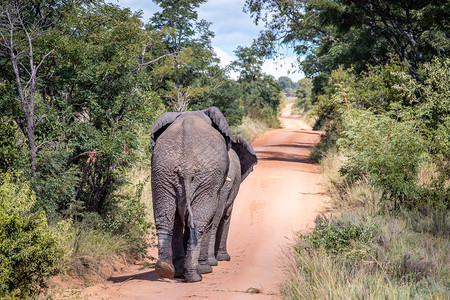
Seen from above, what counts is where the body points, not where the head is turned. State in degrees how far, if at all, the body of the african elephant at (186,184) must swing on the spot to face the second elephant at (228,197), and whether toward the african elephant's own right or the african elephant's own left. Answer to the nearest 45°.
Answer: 0° — it already faces it

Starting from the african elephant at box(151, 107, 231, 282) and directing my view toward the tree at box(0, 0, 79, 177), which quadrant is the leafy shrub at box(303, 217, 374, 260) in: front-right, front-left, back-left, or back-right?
back-right

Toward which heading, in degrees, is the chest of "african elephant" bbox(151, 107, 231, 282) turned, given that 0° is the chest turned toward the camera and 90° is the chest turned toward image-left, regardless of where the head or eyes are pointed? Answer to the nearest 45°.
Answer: approximately 180°

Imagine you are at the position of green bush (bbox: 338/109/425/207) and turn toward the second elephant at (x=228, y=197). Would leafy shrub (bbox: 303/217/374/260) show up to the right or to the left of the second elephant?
left

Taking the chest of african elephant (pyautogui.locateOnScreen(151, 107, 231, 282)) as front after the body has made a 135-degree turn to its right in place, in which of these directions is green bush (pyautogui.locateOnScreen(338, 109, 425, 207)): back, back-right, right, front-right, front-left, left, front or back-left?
left

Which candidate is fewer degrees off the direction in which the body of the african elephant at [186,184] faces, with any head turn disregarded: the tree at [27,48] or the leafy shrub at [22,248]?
the tree

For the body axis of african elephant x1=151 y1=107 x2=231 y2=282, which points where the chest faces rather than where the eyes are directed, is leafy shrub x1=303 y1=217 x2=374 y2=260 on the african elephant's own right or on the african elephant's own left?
on the african elephant's own right

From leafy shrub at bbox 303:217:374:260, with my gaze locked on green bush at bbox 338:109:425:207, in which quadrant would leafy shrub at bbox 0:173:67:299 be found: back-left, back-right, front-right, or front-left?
back-left

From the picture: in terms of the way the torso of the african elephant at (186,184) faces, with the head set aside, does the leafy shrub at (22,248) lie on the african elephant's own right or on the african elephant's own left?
on the african elephant's own left

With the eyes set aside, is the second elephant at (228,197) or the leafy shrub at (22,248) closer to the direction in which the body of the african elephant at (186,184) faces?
the second elephant

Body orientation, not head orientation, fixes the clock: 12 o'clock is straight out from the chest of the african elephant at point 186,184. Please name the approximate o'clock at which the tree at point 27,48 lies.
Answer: The tree is roughly at 10 o'clock from the african elephant.
